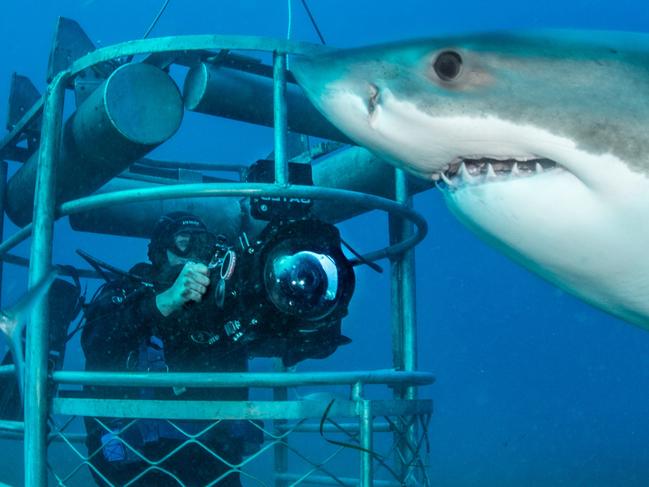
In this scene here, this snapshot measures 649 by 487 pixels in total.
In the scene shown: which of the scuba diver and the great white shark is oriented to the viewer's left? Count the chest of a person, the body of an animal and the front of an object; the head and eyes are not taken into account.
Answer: the great white shark

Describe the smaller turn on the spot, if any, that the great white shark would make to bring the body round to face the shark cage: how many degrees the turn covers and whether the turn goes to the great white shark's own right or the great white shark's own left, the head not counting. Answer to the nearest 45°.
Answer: approximately 45° to the great white shark's own right

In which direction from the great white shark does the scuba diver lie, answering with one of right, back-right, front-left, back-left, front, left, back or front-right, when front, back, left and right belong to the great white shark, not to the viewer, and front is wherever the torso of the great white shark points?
front-right

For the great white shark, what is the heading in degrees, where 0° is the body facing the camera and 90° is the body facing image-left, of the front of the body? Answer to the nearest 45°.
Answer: approximately 90°

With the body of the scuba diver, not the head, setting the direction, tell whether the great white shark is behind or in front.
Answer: in front

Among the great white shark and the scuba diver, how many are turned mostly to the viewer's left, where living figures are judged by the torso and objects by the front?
1

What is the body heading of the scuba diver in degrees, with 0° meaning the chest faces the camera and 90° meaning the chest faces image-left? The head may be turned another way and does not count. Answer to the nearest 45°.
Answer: approximately 315°

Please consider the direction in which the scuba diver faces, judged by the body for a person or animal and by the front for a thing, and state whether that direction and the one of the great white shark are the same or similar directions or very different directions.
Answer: very different directions
